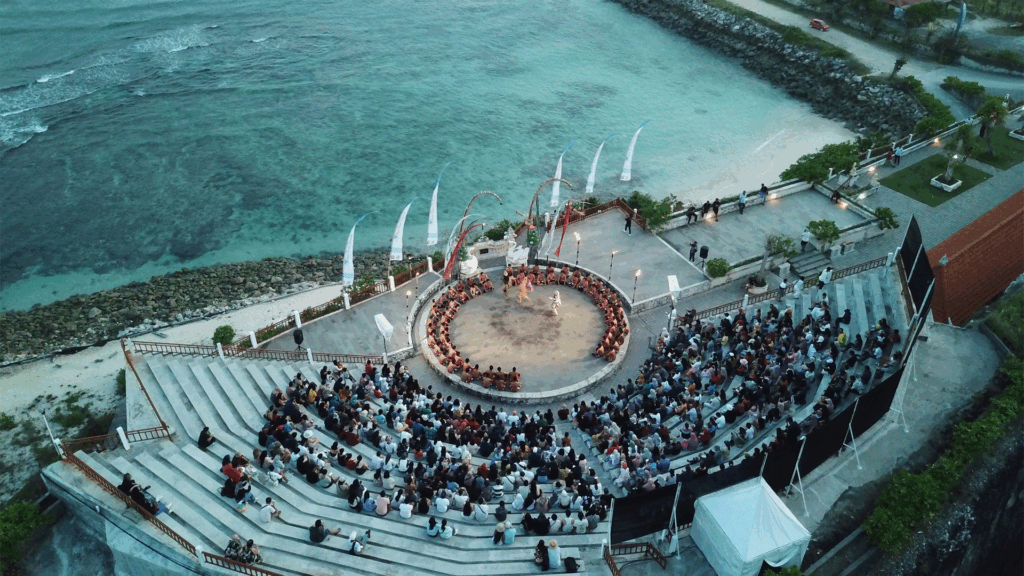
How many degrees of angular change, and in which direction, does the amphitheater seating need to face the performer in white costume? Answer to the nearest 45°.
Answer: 0° — it already faces them

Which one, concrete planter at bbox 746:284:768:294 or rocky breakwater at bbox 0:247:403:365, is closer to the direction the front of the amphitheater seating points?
the concrete planter

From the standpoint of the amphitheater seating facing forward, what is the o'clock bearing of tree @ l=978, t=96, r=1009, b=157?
The tree is roughly at 1 o'clock from the amphitheater seating.

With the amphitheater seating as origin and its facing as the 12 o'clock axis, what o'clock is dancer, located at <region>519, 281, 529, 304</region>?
The dancer is roughly at 12 o'clock from the amphitheater seating.

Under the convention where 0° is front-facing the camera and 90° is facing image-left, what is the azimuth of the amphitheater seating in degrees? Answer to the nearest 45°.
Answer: approximately 225°

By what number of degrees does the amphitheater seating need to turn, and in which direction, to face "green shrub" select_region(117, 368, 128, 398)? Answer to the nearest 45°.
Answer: approximately 90° to its left

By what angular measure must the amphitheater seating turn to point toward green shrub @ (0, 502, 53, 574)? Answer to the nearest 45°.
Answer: approximately 90° to its left

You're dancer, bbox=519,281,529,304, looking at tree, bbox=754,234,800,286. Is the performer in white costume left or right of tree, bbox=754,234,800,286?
right

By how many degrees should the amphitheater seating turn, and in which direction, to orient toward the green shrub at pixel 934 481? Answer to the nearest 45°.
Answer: approximately 45° to its right
